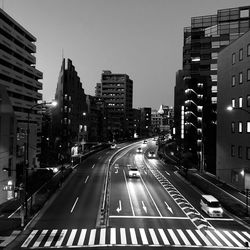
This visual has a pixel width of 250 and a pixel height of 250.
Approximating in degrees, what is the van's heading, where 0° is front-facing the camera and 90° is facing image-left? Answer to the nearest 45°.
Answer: approximately 315°
